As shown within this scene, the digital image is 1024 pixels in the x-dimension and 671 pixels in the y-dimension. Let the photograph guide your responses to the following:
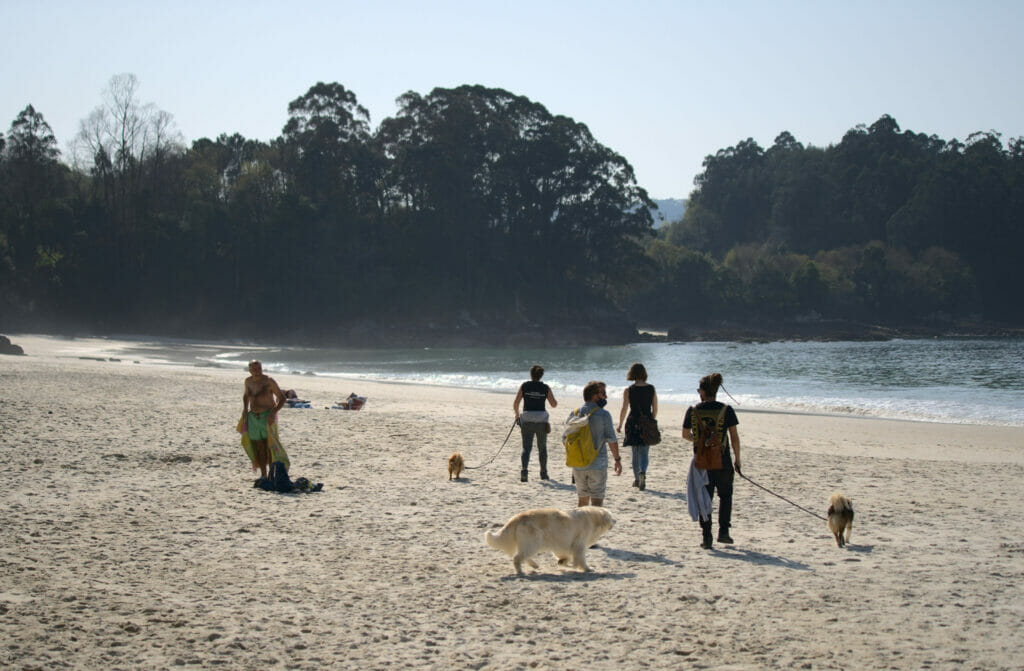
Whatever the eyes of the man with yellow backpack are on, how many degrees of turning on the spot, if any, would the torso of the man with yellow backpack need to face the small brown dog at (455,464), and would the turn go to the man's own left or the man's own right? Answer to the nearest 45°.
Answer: approximately 90° to the man's own left

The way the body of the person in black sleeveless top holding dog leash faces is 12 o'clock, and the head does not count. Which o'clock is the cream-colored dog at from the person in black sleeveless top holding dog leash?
The cream-colored dog is roughly at 6 o'clock from the person in black sleeveless top holding dog leash.

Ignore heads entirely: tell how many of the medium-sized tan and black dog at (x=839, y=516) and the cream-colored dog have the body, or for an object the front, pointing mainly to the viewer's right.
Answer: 1

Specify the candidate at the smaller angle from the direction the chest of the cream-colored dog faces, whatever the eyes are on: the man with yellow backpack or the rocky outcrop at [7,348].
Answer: the man with yellow backpack

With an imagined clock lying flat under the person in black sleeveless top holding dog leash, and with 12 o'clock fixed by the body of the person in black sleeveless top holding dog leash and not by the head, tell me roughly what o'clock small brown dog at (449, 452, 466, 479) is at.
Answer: The small brown dog is roughly at 9 o'clock from the person in black sleeveless top holding dog leash.

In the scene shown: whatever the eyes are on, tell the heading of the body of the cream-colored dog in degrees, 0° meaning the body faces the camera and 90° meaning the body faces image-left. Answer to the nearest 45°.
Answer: approximately 270°

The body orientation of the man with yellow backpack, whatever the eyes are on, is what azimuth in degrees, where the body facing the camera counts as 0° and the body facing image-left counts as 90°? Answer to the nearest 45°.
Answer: approximately 225°

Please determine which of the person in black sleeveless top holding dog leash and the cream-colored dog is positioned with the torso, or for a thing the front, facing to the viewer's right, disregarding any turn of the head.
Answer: the cream-colored dog

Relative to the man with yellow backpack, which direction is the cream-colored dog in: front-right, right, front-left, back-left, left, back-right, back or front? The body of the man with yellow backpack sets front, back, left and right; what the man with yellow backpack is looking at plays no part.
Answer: back-right

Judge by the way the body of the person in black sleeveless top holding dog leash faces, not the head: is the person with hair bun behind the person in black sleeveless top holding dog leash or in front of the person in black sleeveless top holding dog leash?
behind

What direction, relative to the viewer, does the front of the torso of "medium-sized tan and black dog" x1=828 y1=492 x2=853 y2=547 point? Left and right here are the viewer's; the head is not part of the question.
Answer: facing away from the viewer

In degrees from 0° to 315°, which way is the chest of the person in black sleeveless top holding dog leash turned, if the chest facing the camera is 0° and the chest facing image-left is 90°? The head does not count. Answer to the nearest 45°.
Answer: approximately 180°

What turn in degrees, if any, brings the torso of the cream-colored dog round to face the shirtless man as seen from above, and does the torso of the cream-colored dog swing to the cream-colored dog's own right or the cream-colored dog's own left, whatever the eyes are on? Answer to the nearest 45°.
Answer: approximately 135° to the cream-colored dog's own left
